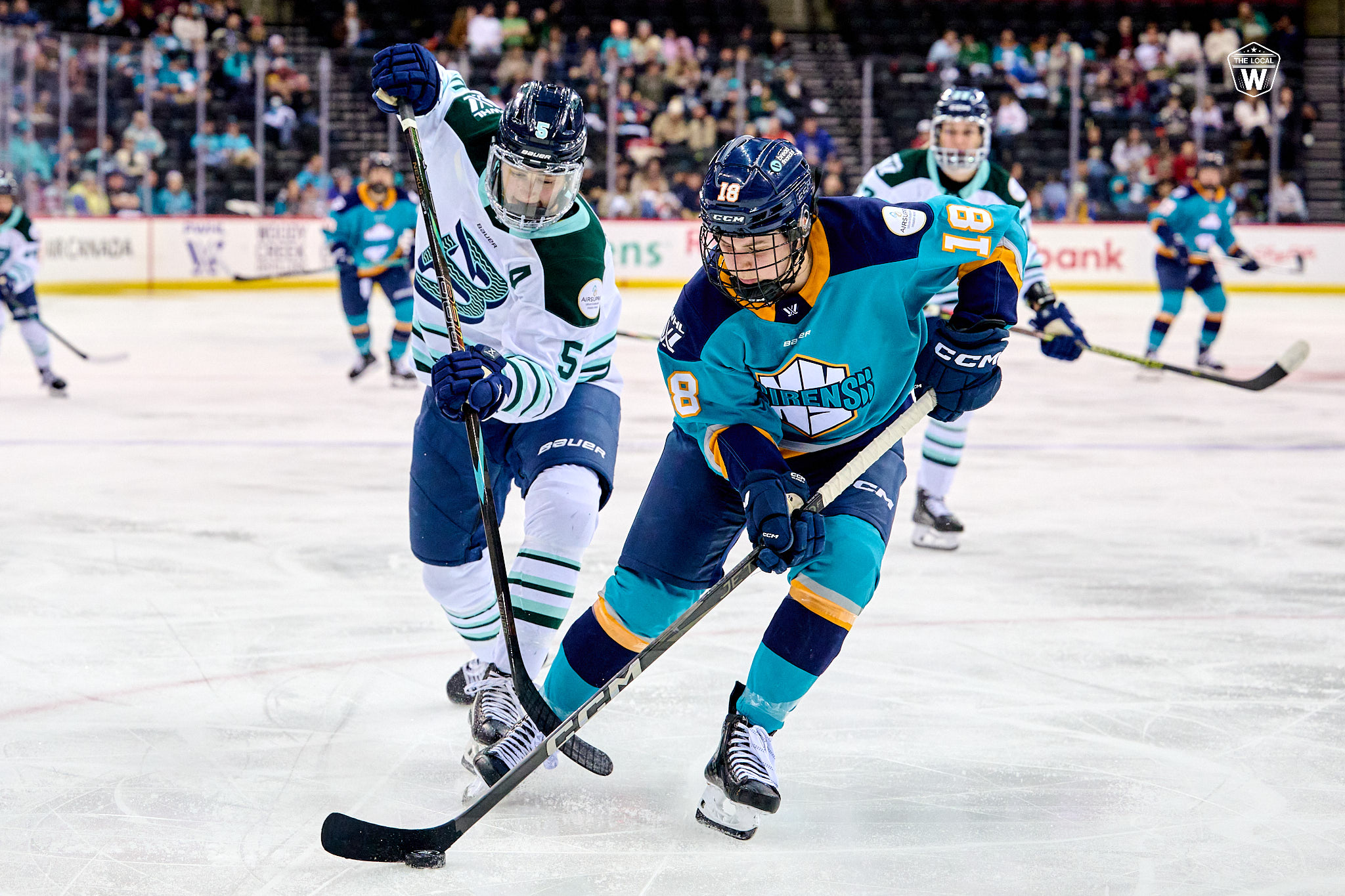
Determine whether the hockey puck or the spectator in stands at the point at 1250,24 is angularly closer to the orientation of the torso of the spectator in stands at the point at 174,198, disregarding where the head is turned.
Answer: the hockey puck

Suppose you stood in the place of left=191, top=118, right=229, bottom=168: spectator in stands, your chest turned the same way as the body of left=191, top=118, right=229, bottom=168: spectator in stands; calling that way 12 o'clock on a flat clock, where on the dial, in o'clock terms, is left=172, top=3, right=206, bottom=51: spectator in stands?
left=172, top=3, right=206, bottom=51: spectator in stands is roughly at 6 o'clock from left=191, top=118, right=229, bottom=168: spectator in stands.

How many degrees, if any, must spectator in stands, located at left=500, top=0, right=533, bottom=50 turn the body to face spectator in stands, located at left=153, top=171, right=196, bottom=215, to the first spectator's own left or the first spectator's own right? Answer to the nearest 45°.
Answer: approximately 45° to the first spectator's own right

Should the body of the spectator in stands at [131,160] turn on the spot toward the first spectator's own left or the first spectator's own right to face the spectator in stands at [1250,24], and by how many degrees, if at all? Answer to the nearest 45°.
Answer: approximately 90° to the first spectator's own left

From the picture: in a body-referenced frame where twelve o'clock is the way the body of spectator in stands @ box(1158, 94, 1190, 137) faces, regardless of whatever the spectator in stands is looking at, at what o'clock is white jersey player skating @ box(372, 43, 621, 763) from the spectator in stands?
The white jersey player skating is roughly at 12 o'clock from the spectator in stands.
